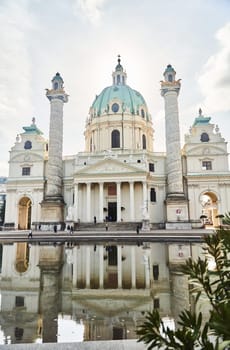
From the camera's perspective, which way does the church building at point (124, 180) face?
toward the camera
